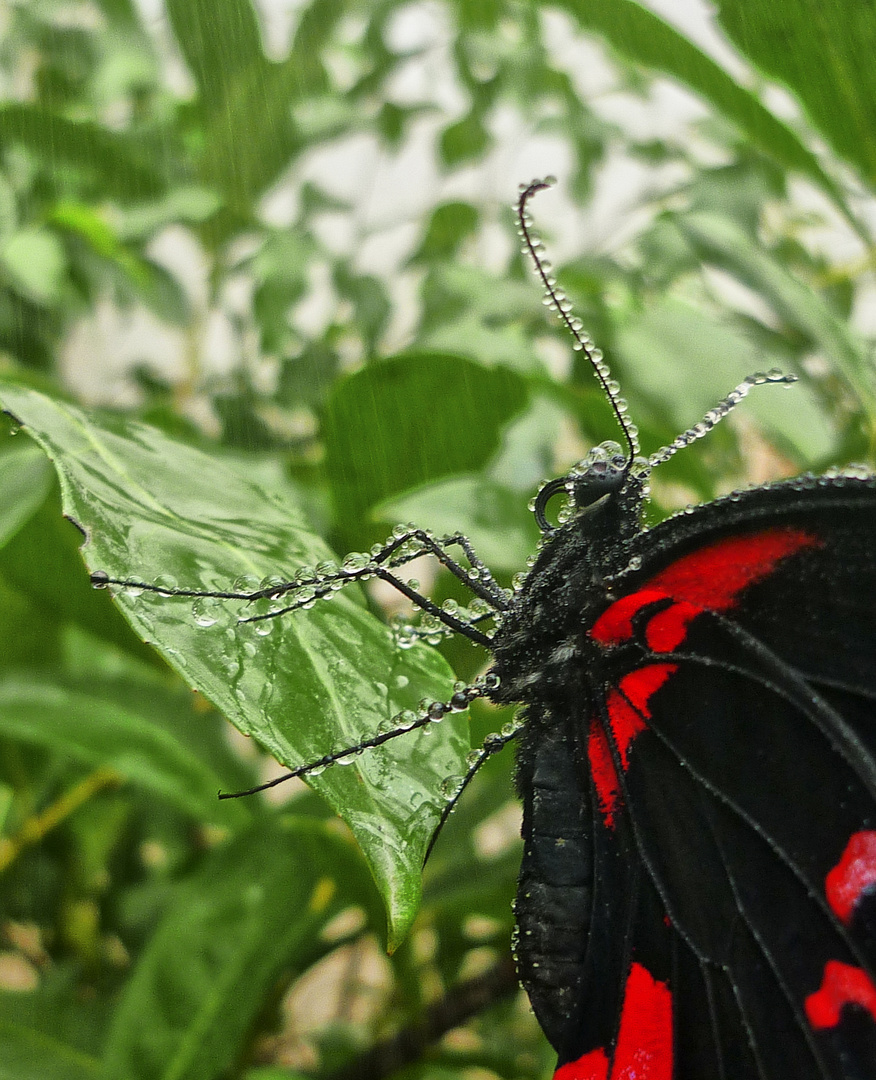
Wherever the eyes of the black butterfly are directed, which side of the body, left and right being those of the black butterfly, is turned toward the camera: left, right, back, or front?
left
